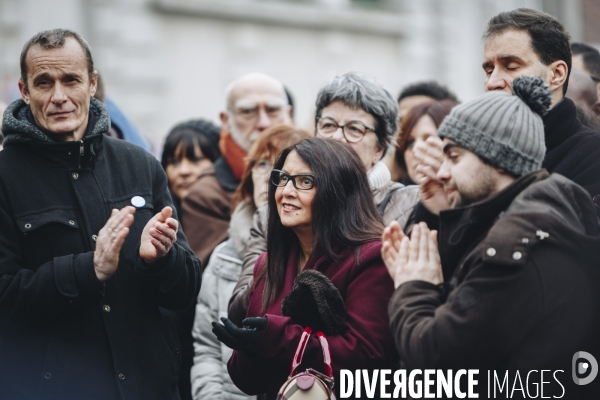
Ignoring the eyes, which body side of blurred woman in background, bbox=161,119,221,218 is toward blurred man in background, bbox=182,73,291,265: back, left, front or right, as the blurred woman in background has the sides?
left

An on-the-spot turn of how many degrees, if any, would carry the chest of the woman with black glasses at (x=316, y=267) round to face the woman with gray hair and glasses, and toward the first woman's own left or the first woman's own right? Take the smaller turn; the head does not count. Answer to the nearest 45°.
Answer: approximately 135° to the first woman's own right

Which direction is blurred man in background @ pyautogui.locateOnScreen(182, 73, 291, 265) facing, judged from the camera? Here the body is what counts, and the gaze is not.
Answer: toward the camera

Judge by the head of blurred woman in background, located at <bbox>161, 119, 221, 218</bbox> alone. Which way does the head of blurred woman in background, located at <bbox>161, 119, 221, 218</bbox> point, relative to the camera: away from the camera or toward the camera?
toward the camera

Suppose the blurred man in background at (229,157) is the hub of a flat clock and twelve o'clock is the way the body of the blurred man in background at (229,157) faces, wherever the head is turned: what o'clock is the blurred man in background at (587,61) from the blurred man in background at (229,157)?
the blurred man in background at (587,61) is roughly at 9 o'clock from the blurred man in background at (229,157).

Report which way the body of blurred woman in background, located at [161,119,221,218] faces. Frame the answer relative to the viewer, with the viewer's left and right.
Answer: facing the viewer and to the left of the viewer

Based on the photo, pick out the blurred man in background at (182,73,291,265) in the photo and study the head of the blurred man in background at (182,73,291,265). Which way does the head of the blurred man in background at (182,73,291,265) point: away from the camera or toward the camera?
toward the camera

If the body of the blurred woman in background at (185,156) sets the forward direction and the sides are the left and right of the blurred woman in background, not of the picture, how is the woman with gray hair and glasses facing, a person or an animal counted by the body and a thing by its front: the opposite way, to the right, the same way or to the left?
the same way

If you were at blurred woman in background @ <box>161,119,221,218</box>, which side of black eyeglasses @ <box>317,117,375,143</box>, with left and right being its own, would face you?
right

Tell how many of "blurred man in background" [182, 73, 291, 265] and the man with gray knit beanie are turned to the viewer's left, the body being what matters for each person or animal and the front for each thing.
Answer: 1

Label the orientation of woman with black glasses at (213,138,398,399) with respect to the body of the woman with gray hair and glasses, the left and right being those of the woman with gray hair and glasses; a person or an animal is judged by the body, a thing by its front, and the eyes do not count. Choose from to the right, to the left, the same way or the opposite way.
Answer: the same way

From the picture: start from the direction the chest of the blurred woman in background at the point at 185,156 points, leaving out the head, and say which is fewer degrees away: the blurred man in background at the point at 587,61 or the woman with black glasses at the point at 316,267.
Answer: the woman with black glasses

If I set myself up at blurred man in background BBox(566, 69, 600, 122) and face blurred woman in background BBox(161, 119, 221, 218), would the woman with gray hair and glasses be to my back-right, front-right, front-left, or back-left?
front-left

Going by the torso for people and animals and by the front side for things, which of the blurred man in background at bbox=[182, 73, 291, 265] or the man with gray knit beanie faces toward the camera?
the blurred man in background

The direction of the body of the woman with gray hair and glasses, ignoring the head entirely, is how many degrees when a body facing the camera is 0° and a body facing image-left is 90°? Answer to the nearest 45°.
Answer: approximately 45°

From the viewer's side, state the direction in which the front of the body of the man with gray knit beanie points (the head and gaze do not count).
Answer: to the viewer's left

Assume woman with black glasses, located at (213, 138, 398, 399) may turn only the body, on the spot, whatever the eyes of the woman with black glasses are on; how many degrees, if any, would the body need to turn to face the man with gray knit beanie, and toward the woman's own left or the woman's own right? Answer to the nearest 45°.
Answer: approximately 90° to the woman's own left

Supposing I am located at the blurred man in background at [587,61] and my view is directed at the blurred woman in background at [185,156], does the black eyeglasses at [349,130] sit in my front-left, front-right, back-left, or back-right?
front-left
